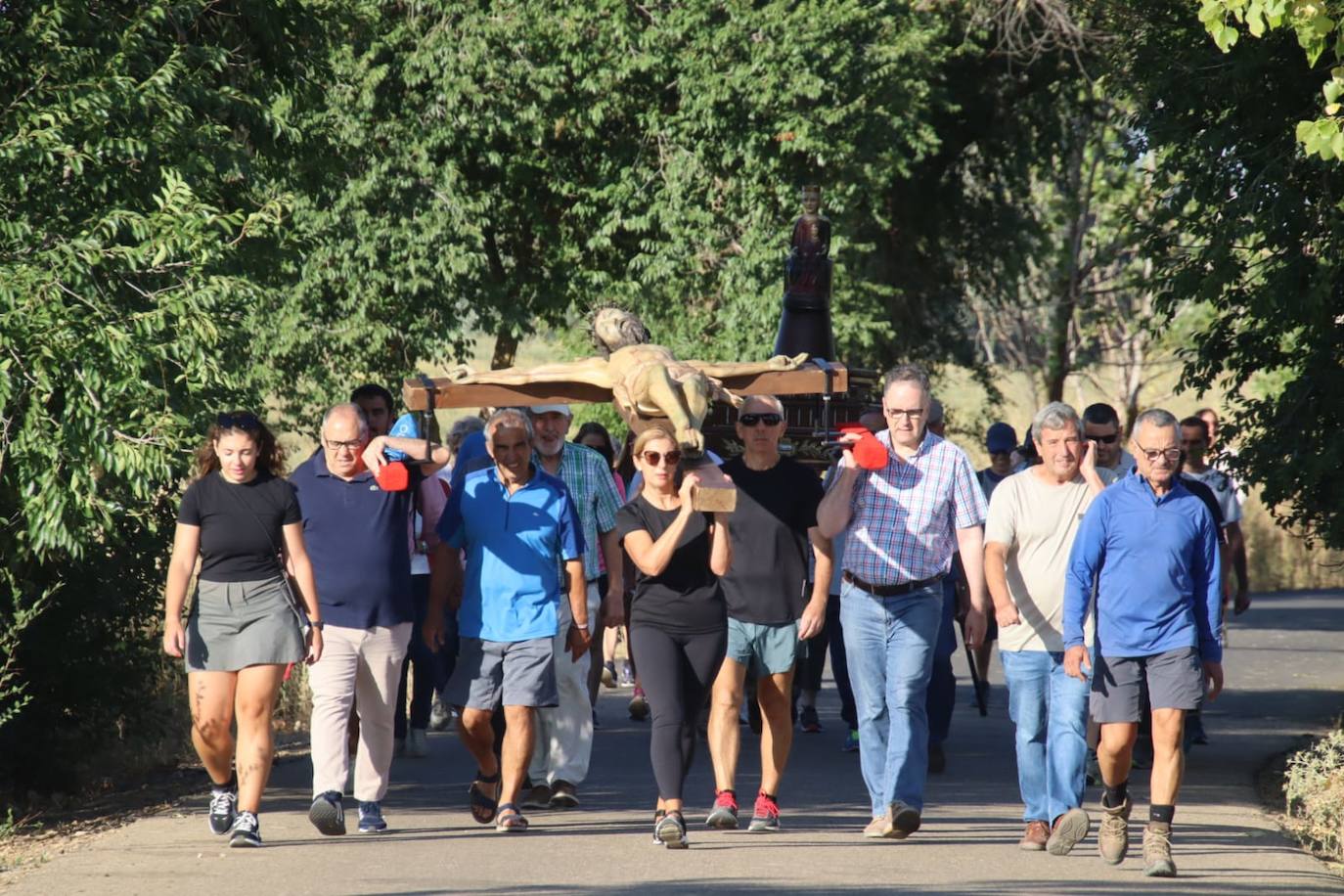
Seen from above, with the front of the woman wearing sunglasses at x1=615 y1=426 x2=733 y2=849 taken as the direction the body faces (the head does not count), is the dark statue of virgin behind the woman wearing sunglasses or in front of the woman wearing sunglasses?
behind

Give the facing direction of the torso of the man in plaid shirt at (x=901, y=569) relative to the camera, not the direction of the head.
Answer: toward the camera

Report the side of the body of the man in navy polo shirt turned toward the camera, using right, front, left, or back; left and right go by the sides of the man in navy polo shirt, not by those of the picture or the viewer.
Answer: front

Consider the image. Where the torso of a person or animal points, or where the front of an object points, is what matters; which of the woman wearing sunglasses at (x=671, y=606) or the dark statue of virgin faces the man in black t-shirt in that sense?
the dark statue of virgin

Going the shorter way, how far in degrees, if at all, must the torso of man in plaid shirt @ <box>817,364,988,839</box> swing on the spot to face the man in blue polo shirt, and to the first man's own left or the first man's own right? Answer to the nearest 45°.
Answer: approximately 90° to the first man's own right

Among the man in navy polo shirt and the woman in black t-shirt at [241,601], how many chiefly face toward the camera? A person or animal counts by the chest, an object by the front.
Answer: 2

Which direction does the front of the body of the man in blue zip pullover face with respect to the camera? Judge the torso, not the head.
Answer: toward the camera

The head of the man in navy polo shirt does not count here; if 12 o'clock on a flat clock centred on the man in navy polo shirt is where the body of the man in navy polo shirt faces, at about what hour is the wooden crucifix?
The wooden crucifix is roughly at 9 o'clock from the man in navy polo shirt.

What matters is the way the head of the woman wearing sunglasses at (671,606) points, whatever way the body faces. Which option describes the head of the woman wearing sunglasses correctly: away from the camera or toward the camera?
toward the camera

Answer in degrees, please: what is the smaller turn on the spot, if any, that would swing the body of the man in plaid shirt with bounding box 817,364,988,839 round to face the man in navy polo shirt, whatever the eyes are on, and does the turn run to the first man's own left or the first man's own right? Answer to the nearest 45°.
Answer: approximately 90° to the first man's own right

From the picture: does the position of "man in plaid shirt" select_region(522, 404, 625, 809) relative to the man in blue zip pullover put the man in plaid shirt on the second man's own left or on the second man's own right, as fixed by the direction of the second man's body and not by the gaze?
on the second man's own right

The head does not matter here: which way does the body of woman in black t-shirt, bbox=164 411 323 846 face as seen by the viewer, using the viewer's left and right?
facing the viewer

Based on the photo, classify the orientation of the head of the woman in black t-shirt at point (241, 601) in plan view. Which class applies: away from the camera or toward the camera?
toward the camera
